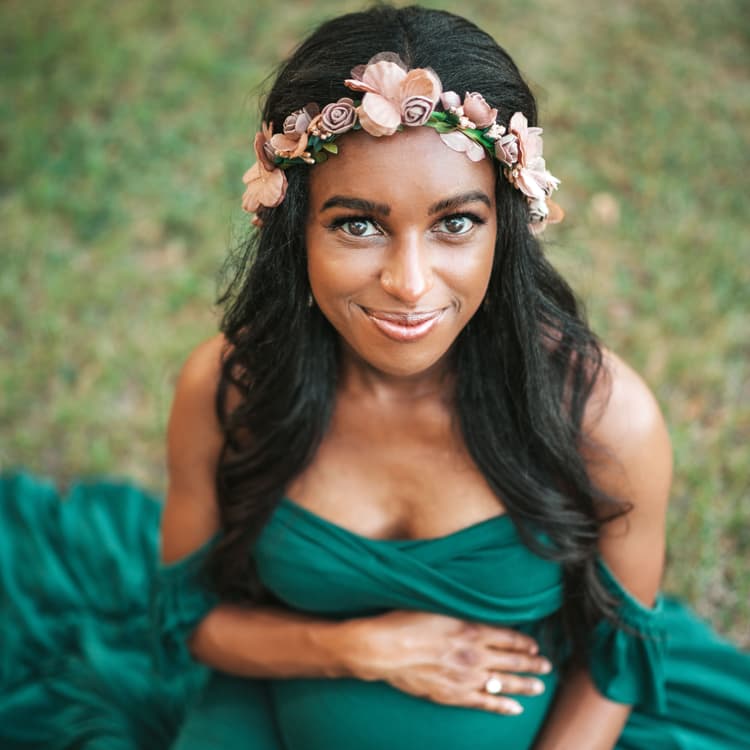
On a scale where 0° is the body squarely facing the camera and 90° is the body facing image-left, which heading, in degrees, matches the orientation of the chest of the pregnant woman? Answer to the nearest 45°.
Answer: approximately 0°
